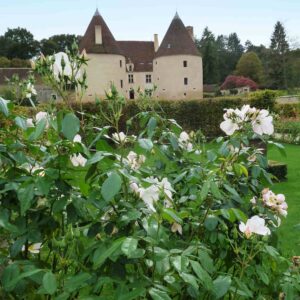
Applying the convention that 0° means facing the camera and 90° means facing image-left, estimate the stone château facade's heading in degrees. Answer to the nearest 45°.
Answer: approximately 0°

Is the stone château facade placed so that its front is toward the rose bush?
yes
